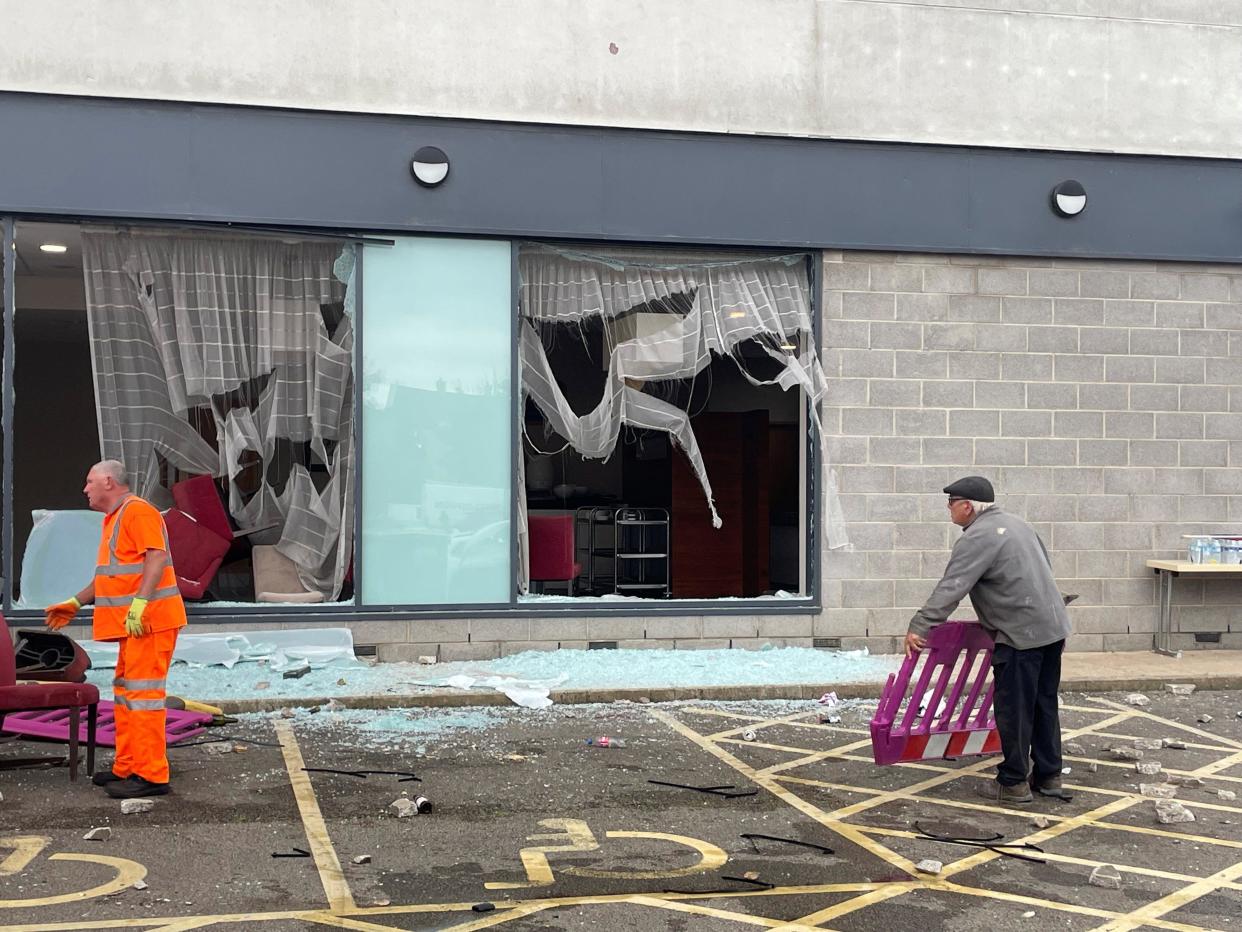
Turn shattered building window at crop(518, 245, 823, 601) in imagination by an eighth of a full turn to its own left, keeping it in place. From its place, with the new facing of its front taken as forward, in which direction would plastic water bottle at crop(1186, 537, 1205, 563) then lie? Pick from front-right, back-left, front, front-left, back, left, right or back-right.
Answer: front-left

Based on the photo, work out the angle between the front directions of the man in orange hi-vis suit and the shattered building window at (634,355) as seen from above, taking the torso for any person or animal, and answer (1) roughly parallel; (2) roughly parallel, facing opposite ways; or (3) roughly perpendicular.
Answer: roughly perpendicular

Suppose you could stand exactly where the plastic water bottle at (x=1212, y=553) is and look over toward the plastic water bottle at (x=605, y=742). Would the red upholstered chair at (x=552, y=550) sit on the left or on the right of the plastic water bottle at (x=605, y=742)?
right

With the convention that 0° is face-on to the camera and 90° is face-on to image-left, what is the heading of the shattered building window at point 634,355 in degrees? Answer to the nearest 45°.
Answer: approximately 0°

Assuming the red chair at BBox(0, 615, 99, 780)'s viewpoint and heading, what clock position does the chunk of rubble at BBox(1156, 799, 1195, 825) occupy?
The chunk of rubble is roughly at 1 o'clock from the red chair.

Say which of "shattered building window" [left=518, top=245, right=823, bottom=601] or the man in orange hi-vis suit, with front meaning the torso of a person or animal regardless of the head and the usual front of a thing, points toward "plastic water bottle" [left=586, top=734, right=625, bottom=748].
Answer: the shattered building window

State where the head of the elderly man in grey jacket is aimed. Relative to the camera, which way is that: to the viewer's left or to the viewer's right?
to the viewer's left

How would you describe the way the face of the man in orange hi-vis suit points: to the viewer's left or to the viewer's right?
to the viewer's left

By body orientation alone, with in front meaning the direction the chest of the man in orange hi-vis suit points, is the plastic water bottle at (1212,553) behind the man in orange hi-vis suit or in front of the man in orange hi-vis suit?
behind

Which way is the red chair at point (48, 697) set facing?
to the viewer's right

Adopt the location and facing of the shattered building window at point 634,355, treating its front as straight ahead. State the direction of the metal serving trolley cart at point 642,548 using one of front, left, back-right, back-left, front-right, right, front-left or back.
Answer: back
